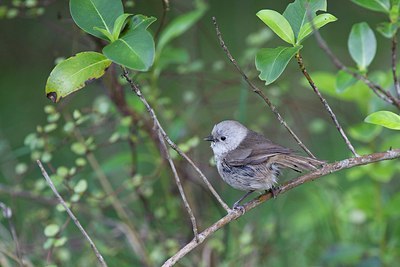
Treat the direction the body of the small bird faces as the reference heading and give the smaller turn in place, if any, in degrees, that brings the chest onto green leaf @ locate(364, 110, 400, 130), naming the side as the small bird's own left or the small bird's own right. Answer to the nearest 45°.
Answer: approximately 135° to the small bird's own left

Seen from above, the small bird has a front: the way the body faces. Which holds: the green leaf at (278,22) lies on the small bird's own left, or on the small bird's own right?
on the small bird's own left

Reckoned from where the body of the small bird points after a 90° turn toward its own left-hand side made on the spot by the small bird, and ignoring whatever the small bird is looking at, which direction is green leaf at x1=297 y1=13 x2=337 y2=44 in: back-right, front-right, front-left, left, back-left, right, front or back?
front-left

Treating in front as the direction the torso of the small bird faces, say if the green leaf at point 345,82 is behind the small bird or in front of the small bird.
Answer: behind

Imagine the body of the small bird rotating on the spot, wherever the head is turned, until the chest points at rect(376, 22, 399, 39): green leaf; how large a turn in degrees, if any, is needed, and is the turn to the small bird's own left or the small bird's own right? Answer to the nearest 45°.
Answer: approximately 135° to the small bird's own left

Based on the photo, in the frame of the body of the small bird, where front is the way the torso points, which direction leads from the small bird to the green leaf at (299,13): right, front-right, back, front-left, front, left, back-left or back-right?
back-left

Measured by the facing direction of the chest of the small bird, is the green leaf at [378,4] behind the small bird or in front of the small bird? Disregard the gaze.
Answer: behind

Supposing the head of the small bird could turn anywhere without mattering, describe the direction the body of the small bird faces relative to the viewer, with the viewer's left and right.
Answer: facing to the left of the viewer
